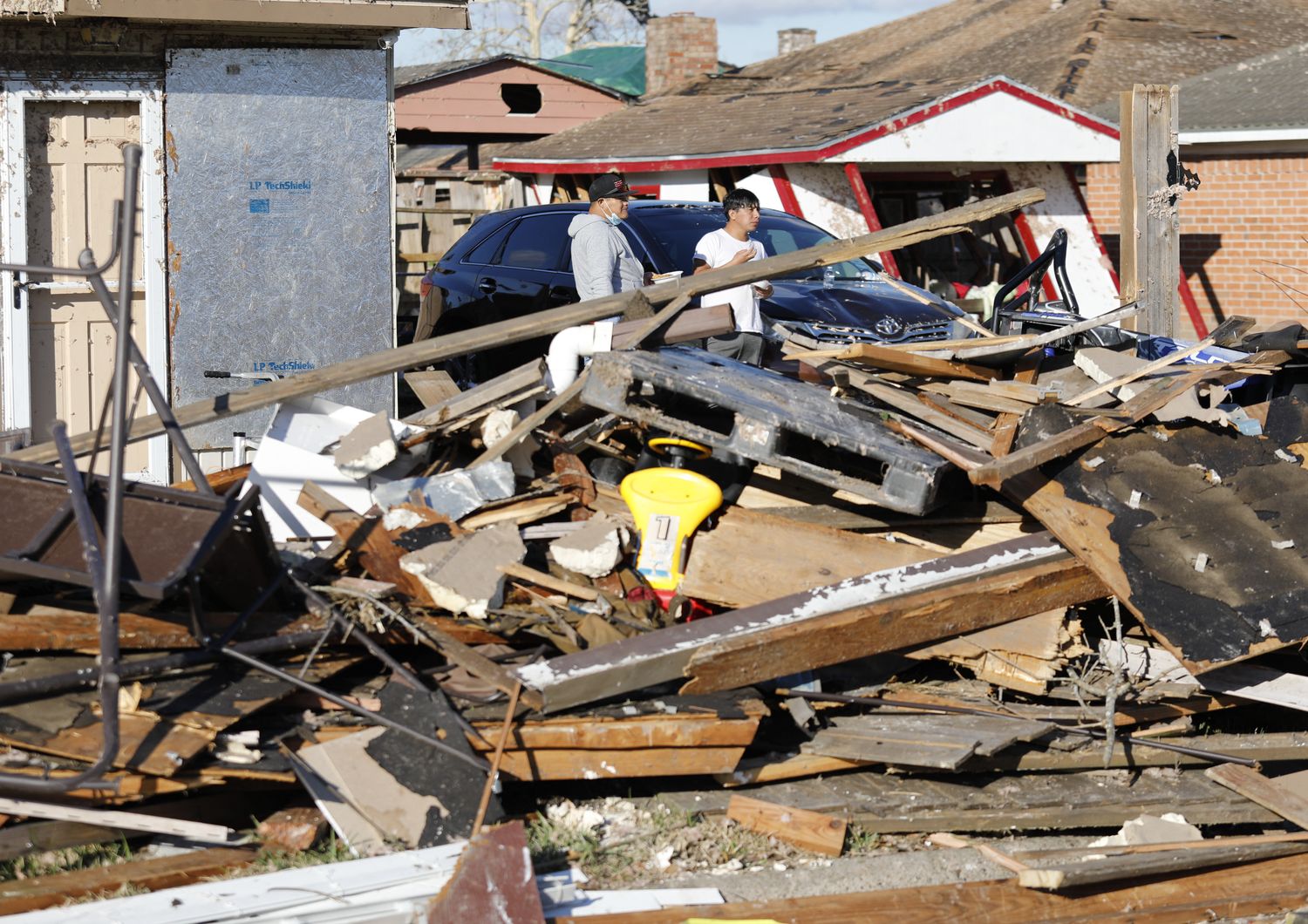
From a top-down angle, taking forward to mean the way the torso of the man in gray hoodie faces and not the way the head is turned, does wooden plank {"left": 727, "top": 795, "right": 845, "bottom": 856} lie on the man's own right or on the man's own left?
on the man's own right

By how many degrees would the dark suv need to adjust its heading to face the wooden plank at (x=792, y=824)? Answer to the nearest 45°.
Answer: approximately 45° to its right

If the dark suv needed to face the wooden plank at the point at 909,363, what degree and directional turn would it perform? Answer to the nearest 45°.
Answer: approximately 45° to its right

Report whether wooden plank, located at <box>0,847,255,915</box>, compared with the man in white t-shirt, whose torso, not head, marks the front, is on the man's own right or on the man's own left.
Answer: on the man's own right

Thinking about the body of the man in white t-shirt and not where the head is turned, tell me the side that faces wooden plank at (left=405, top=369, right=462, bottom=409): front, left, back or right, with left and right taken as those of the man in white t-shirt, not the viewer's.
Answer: right

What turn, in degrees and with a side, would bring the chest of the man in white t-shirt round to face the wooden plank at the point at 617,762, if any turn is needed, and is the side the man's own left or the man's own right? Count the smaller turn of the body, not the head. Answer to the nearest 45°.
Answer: approximately 45° to the man's own right

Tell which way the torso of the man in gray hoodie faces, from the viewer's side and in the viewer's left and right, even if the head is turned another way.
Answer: facing to the right of the viewer

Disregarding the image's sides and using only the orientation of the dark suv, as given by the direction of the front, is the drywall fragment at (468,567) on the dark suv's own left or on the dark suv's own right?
on the dark suv's own right

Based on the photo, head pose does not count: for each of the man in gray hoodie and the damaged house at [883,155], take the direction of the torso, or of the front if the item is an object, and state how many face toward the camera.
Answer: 1
